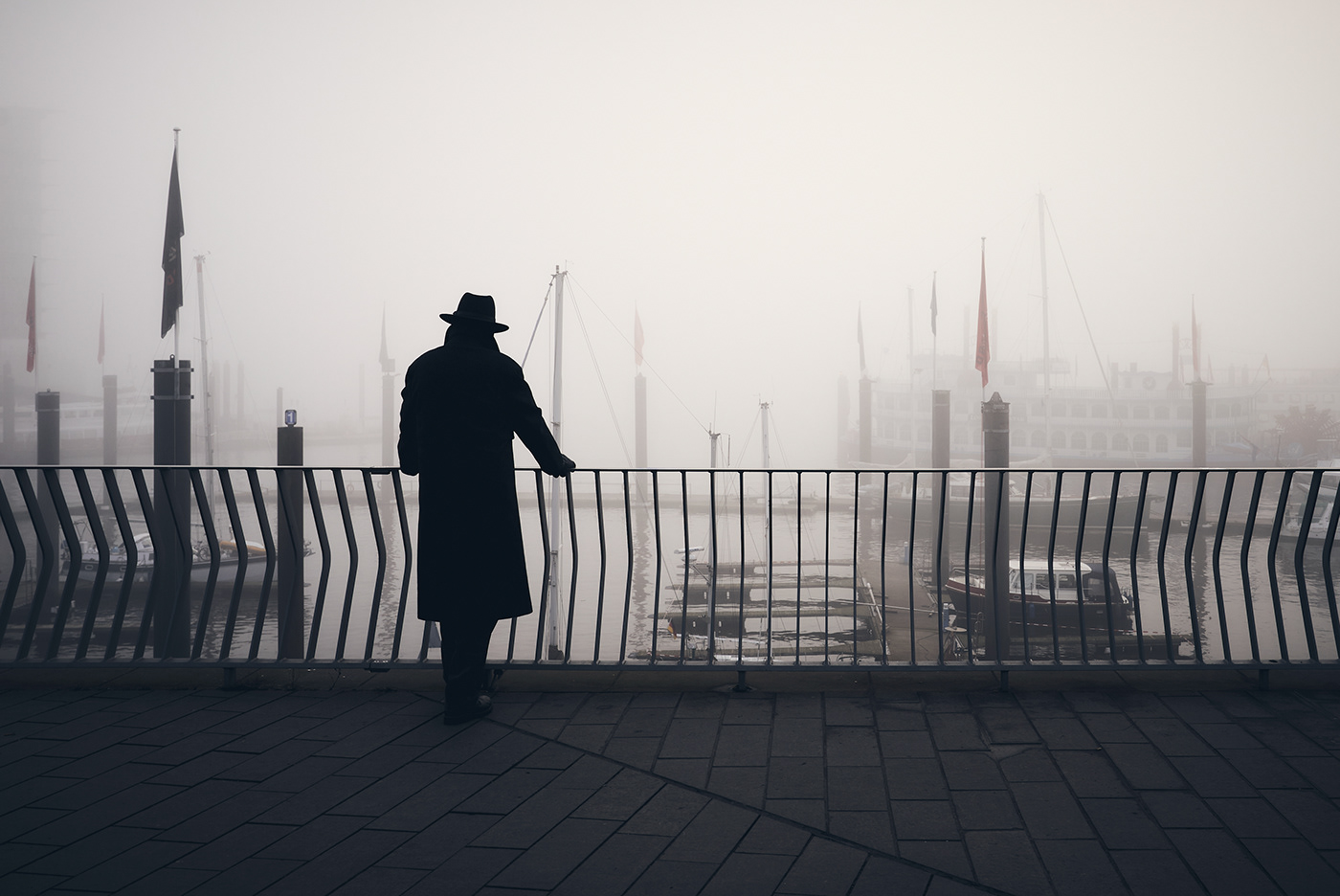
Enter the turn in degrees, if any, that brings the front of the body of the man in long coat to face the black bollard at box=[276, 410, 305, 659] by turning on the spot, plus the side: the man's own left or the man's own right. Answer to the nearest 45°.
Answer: approximately 90° to the man's own left

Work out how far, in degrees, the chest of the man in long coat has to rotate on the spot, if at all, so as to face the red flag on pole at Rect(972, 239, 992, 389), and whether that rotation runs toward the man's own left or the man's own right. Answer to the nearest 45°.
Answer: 0° — they already face it

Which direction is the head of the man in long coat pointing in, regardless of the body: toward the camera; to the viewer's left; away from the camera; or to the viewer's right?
away from the camera

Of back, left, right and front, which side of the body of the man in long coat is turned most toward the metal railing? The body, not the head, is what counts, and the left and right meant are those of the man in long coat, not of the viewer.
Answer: front

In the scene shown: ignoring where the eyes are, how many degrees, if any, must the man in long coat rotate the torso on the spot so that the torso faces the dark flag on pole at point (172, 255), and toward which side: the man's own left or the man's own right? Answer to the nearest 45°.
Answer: approximately 90° to the man's own left

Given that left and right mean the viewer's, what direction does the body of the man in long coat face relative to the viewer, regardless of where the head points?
facing away from the viewer and to the right of the viewer
